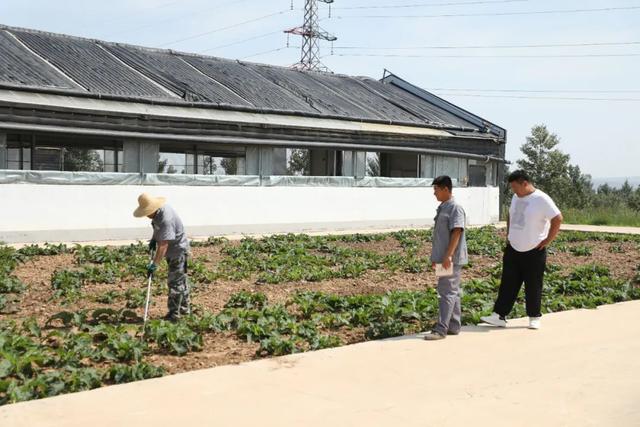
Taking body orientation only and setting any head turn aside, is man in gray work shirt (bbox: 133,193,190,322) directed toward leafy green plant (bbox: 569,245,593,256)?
no

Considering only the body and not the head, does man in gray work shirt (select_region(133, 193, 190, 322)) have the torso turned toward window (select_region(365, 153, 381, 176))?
no

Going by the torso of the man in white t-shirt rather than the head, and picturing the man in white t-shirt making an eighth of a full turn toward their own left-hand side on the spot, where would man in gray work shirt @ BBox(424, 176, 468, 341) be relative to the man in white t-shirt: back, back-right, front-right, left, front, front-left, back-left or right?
front-right

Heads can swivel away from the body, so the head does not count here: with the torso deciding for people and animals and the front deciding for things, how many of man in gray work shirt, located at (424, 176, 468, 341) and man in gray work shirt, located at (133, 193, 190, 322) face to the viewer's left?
2

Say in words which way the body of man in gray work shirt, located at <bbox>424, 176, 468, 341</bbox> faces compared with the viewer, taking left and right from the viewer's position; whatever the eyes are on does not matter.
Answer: facing to the left of the viewer

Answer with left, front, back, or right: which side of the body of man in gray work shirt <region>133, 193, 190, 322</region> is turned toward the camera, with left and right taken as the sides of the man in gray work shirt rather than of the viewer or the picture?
left

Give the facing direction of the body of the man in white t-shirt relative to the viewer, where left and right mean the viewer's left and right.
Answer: facing the viewer and to the left of the viewer

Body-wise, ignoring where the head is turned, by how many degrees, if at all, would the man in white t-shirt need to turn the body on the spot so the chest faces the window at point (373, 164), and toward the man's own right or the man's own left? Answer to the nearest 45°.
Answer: approximately 135° to the man's own right

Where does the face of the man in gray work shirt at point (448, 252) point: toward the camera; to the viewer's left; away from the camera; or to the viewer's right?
to the viewer's left

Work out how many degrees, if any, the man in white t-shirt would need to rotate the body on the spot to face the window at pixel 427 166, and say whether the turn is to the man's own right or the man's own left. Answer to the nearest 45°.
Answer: approximately 135° to the man's own right

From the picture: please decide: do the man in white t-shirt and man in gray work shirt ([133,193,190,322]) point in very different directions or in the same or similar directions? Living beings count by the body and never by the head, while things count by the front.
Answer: same or similar directions

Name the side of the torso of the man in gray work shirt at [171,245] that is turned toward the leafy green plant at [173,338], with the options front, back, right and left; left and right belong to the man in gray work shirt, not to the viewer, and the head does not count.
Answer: left

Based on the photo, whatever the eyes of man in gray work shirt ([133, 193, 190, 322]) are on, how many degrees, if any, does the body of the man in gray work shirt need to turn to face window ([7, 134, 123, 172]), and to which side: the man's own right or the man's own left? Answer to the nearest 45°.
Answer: approximately 90° to the man's own right

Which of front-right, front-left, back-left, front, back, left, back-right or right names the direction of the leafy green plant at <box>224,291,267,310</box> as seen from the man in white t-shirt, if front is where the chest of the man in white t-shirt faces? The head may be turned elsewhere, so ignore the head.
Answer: front-right

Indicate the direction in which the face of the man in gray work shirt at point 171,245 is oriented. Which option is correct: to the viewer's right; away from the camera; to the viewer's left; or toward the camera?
to the viewer's left

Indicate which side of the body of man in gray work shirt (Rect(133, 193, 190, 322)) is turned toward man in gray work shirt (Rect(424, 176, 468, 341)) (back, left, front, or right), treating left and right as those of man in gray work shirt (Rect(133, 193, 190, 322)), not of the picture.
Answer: back

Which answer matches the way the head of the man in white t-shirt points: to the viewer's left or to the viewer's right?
to the viewer's left
